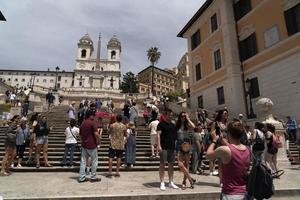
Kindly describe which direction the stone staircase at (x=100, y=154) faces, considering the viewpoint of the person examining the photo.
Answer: facing the viewer

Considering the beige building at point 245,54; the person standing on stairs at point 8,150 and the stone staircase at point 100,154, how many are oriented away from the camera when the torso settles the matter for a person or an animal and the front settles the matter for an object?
0
